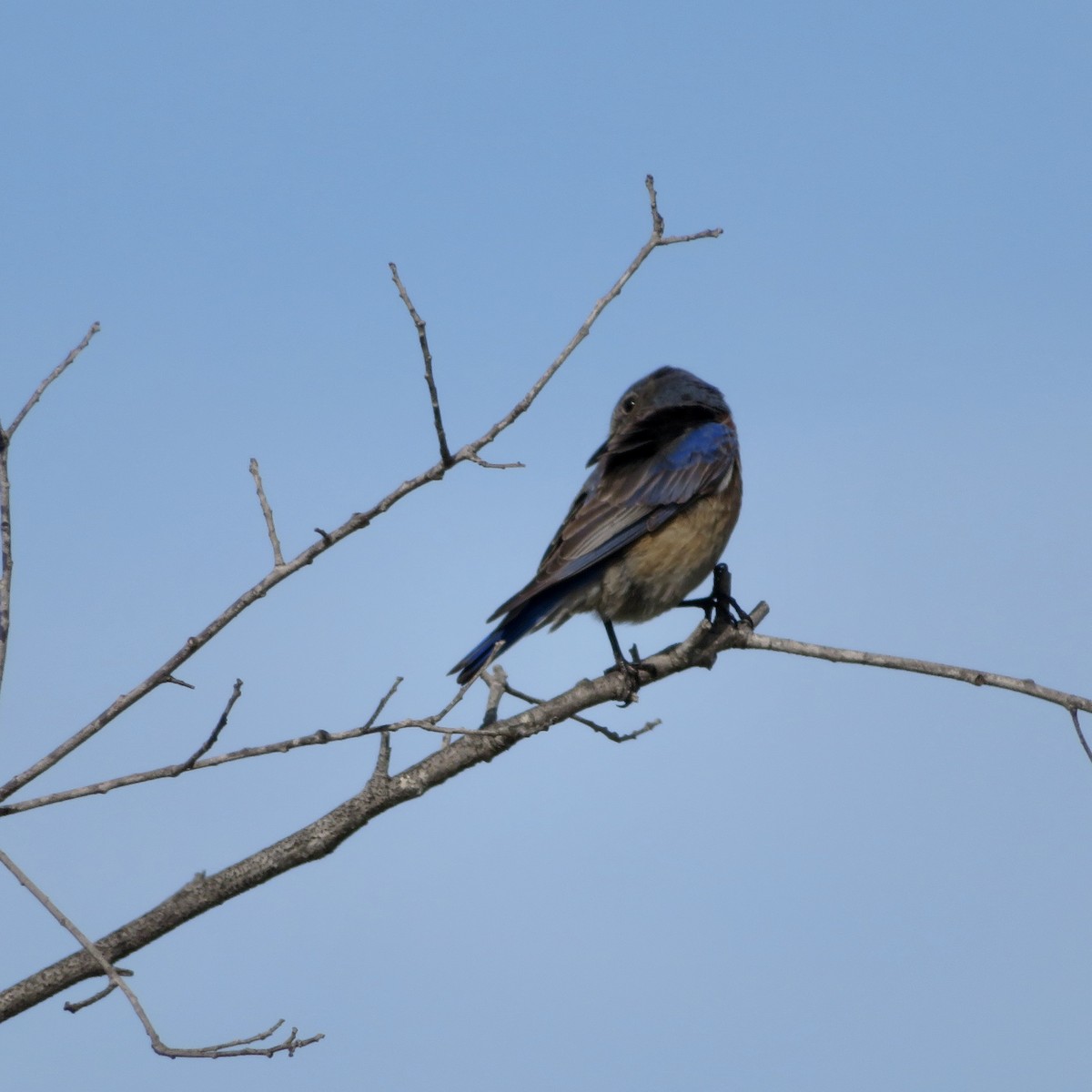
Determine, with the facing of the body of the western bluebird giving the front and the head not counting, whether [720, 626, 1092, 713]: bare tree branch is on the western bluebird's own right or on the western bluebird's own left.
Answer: on the western bluebird's own right

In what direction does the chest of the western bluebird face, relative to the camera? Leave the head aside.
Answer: to the viewer's right
